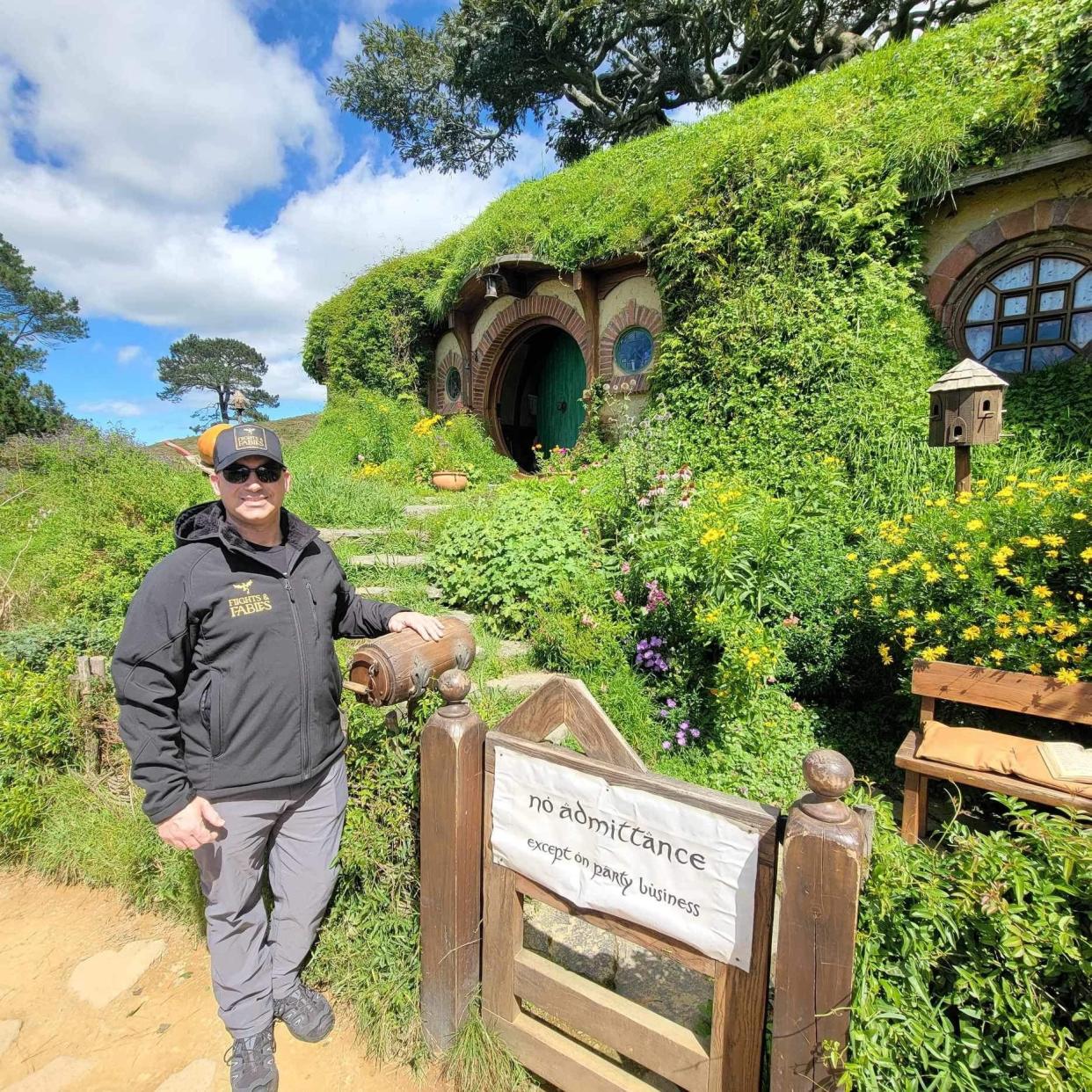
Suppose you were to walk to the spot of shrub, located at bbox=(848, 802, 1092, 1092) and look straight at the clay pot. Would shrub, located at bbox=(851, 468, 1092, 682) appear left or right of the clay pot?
right

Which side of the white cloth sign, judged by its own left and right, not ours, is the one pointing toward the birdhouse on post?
back

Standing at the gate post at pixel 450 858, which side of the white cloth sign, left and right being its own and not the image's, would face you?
right

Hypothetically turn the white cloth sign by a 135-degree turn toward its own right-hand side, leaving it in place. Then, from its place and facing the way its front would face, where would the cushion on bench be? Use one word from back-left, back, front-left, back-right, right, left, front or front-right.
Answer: front-right

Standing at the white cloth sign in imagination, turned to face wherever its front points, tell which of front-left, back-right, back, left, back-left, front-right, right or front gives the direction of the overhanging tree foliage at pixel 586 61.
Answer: back-right

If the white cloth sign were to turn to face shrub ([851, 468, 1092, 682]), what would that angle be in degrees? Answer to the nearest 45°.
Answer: approximately 180°

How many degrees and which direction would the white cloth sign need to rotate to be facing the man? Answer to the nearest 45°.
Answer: approximately 45° to its right

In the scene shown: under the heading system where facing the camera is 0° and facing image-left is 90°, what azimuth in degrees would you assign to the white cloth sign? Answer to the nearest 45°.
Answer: approximately 45°
